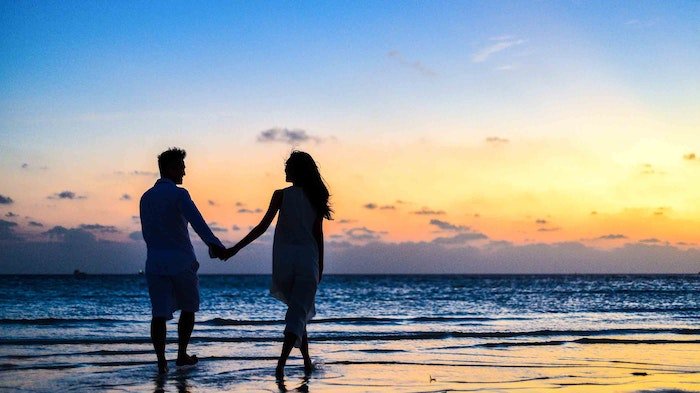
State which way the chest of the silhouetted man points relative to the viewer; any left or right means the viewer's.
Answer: facing away from the viewer and to the right of the viewer

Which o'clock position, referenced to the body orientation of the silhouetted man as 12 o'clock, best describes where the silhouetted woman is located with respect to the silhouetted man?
The silhouetted woman is roughly at 2 o'clock from the silhouetted man.
